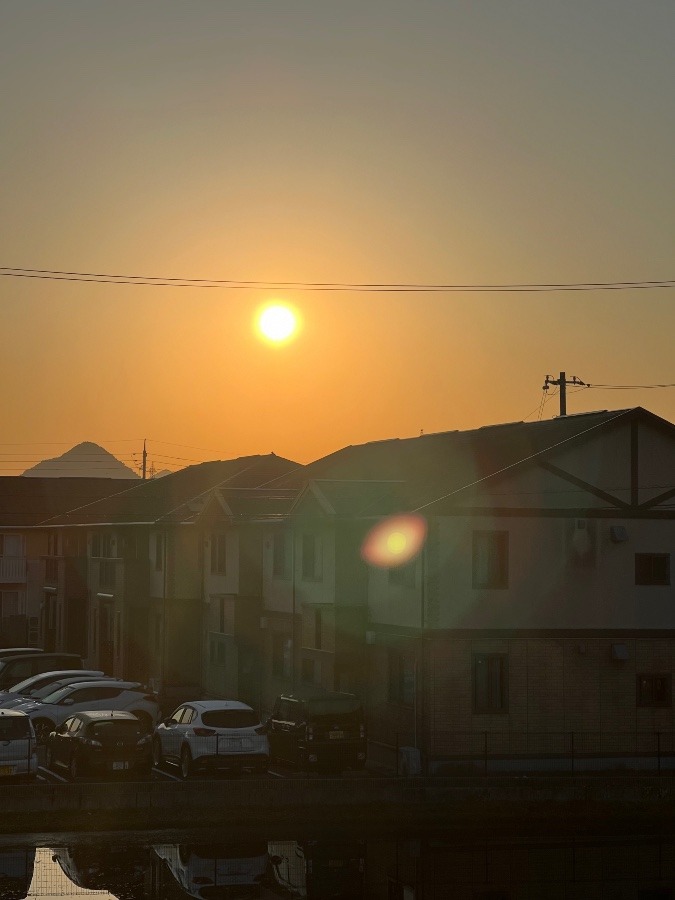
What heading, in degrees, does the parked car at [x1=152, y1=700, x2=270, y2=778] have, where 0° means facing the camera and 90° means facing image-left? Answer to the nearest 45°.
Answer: approximately 135°

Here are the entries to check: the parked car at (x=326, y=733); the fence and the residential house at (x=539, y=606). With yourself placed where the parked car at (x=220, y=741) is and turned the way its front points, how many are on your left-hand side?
0

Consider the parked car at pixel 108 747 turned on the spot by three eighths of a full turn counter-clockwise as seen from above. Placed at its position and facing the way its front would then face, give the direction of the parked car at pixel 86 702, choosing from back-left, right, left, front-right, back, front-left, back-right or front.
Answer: back

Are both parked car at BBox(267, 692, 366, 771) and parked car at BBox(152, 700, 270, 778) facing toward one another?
no

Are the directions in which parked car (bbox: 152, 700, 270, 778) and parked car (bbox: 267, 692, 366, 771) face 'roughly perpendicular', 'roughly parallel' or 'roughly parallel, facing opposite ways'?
roughly parallel

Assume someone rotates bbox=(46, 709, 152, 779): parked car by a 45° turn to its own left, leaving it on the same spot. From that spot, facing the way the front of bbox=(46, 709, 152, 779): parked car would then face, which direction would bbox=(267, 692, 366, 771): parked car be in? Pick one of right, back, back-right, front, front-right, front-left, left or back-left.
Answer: back

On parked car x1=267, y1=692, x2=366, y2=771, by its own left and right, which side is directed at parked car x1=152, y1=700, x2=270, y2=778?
left

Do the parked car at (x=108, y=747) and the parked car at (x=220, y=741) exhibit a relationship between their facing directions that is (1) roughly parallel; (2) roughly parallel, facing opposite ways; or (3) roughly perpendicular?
roughly parallel

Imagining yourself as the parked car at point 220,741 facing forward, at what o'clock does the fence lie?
The fence is roughly at 4 o'clock from the parked car.

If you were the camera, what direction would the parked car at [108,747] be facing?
facing away from the viewer and to the left of the viewer

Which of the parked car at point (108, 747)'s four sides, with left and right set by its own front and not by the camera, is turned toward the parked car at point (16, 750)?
left

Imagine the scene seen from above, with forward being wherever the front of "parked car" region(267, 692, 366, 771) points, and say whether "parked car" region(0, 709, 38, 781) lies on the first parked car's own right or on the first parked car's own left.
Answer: on the first parked car's own left

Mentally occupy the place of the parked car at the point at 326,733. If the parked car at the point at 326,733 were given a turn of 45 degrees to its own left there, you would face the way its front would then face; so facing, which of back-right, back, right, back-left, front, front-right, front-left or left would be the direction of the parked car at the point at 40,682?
front-right

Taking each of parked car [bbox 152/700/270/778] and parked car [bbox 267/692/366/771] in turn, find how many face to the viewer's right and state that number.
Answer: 0

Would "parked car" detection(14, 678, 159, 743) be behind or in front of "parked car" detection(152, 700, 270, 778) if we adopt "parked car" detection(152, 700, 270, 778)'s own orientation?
in front

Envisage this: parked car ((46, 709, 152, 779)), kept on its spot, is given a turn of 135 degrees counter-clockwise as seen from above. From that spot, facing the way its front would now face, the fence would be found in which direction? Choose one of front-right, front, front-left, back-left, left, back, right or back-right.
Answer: left

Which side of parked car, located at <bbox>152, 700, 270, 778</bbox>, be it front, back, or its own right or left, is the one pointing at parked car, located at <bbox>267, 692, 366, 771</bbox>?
right
